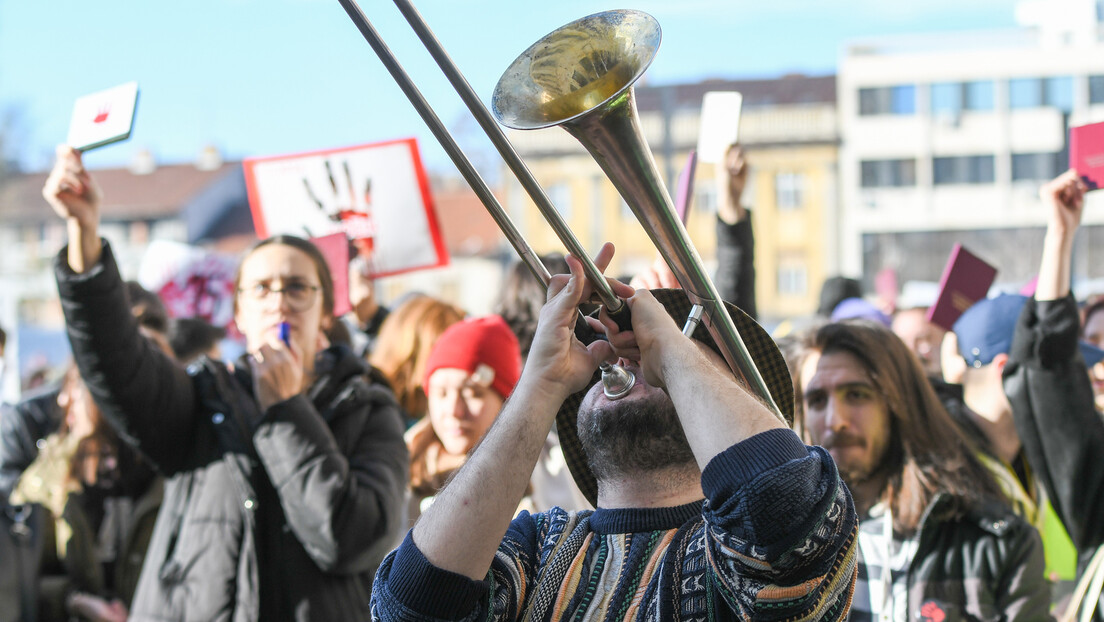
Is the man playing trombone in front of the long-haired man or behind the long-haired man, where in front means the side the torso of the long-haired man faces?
in front

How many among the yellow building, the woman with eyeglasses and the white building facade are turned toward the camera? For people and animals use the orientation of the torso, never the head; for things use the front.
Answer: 3

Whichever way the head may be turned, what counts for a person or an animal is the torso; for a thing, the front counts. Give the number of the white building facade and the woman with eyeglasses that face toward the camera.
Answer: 2

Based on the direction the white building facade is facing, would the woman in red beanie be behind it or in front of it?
in front

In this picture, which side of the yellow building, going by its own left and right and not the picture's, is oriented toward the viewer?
front

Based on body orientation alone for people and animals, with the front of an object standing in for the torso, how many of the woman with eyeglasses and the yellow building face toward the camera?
2

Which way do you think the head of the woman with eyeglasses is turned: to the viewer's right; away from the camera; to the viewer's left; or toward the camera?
toward the camera

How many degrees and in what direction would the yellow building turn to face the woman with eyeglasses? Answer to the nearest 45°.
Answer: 0° — it already faces them

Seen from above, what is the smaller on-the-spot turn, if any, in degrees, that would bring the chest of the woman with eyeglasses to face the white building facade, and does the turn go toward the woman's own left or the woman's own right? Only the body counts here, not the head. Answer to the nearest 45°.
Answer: approximately 135° to the woman's own left

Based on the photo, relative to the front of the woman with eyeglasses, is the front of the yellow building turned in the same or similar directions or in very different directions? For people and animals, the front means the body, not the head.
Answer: same or similar directions

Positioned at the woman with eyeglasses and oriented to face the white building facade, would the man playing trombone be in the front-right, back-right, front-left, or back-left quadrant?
back-right

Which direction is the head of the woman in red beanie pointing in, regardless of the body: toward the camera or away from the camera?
toward the camera

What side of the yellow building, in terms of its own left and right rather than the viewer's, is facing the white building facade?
left

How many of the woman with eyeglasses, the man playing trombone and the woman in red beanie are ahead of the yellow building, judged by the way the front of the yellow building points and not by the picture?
3

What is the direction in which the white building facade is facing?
toward the camera

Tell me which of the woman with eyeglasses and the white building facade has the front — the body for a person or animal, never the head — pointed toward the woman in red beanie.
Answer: the white building facade

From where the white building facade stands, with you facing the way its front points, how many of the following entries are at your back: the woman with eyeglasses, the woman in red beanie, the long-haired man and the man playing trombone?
0

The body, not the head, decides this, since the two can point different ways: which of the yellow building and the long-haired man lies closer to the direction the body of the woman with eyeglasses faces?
the long-haired man
